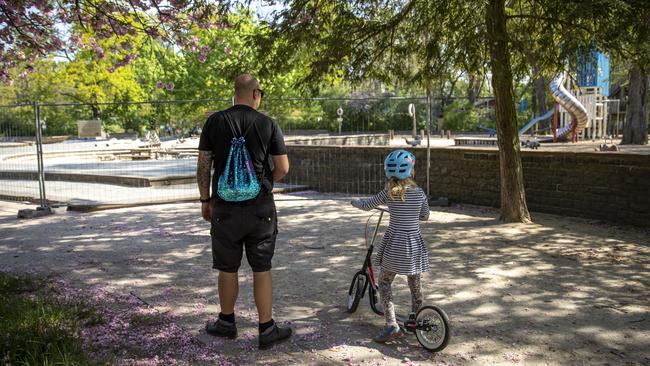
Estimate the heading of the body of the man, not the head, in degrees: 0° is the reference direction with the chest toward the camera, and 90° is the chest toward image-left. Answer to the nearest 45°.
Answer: approximately 180°

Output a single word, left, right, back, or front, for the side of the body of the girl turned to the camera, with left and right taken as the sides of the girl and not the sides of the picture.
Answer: back

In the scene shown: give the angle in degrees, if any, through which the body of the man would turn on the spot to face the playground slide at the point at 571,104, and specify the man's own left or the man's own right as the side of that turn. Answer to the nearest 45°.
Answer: approximately 45° to the man's own right

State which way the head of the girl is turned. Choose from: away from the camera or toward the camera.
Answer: away from the camera

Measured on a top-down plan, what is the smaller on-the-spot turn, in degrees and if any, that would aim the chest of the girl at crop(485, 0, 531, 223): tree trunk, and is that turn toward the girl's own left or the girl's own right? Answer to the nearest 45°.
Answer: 0° — they already face it

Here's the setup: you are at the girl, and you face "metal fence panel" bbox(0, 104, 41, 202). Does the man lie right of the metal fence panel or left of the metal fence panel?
left
